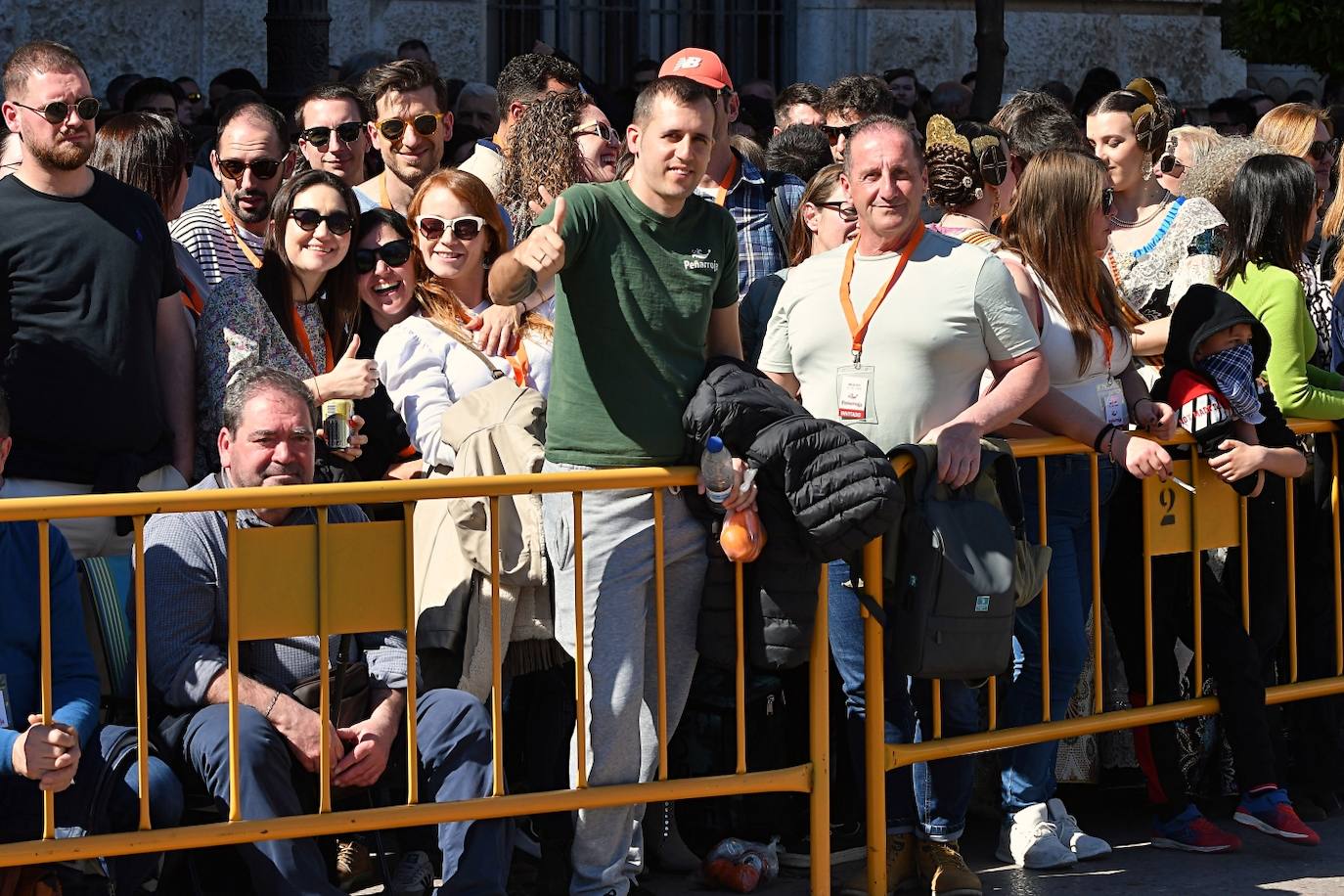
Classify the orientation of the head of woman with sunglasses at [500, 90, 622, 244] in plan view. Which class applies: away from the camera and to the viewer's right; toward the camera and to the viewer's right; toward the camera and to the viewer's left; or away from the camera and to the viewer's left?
toward the camera and to the viewer's right

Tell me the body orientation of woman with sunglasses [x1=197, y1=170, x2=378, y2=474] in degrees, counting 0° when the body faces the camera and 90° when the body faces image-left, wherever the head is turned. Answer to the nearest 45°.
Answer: approximately 315°
